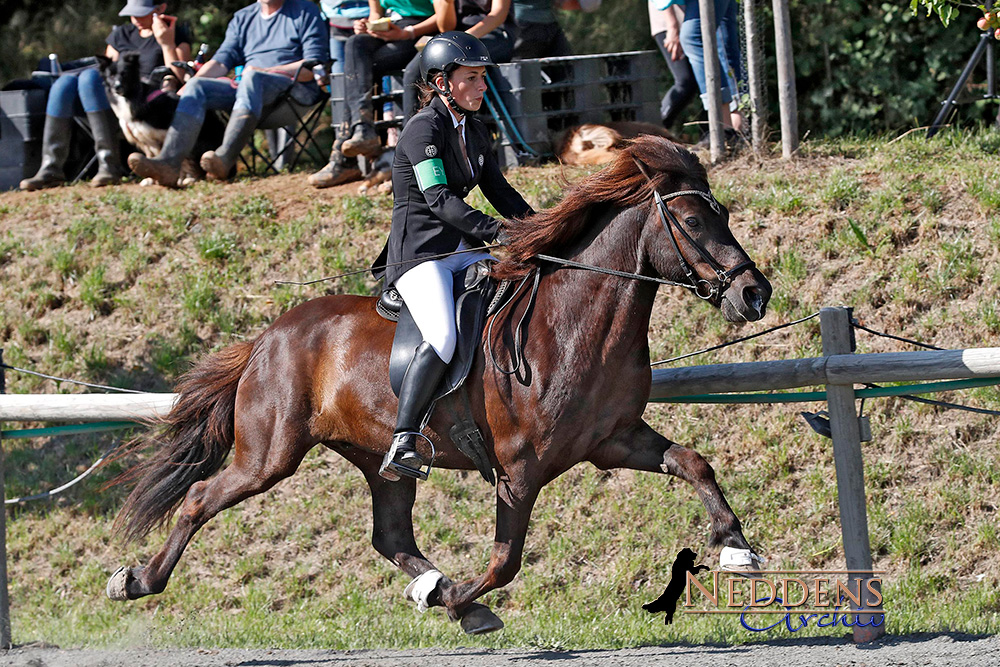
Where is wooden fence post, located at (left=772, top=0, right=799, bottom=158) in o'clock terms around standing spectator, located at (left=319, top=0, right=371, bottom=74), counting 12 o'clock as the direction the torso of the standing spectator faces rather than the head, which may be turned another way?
The wooden fence post is roughly at 10 o'clock from the standing spectator.

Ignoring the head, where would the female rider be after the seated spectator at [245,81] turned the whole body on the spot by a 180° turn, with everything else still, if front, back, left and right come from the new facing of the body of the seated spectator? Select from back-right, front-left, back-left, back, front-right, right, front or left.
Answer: back-right

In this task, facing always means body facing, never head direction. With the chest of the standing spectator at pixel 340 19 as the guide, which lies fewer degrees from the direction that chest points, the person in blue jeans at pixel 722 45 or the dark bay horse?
the dark bay horse

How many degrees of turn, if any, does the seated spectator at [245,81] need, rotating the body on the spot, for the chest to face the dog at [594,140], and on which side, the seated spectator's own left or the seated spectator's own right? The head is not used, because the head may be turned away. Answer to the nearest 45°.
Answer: approximately 90° to the seated spectator's own left

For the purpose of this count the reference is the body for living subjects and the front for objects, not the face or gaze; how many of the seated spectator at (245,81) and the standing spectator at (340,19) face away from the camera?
0

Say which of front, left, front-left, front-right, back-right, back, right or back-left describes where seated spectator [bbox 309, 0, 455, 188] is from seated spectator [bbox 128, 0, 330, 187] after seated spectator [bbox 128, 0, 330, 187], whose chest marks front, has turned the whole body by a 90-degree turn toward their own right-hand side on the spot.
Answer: back

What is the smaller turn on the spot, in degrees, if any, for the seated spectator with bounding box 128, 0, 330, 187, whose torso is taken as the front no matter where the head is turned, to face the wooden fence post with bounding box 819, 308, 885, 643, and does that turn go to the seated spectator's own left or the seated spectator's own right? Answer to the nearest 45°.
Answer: approximately 45° to the seated spectator's own left

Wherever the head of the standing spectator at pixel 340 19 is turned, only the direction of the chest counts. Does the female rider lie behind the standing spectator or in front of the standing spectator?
in front

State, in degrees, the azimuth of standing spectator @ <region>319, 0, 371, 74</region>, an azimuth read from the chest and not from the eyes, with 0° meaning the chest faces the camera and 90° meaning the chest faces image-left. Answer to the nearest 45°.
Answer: approximately 0°

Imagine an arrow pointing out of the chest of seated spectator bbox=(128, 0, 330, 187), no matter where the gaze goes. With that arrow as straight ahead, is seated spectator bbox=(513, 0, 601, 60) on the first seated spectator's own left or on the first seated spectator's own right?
on the first seated spectator's own left

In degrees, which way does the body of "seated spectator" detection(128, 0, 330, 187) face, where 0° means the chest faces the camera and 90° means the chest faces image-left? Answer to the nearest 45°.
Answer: approximately 45°

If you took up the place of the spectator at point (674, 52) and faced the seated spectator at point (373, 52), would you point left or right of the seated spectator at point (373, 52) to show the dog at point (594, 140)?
left

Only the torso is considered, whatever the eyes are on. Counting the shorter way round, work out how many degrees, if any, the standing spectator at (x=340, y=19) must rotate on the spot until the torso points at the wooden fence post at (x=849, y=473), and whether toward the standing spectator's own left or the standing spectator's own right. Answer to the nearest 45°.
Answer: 0° — they already face it
